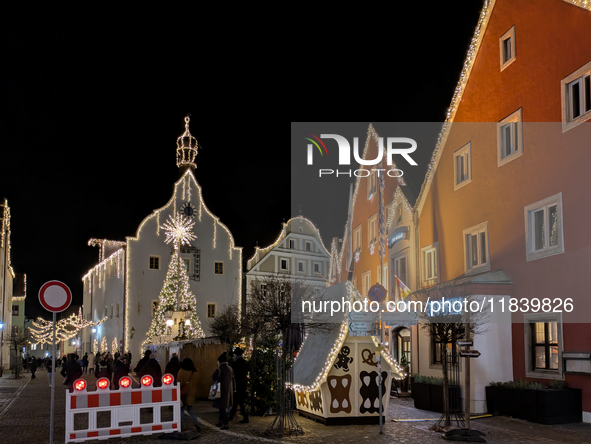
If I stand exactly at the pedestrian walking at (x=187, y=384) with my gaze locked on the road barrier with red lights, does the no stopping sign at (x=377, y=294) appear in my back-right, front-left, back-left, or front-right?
back-left

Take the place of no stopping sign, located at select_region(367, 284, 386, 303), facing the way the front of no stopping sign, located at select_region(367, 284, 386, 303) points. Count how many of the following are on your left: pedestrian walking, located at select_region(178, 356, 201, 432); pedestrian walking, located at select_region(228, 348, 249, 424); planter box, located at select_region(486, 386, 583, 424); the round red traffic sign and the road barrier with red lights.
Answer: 1

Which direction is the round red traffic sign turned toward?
toward the camera

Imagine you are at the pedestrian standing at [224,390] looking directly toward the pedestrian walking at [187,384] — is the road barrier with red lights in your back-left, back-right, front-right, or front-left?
front-left

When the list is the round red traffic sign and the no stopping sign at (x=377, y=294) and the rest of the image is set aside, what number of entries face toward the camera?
2

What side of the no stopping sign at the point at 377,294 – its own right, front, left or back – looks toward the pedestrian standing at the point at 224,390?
right

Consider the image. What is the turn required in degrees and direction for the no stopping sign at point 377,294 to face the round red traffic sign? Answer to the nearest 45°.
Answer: approximately 45° to its right
